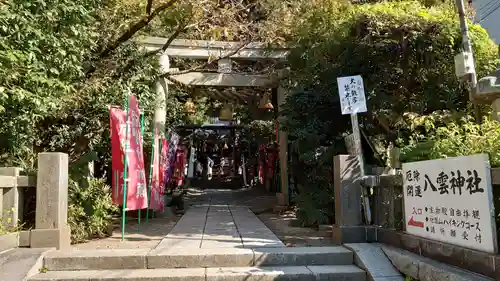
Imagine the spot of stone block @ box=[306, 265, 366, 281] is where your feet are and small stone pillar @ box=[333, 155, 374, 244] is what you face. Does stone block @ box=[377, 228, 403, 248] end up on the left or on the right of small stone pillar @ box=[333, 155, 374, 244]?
right

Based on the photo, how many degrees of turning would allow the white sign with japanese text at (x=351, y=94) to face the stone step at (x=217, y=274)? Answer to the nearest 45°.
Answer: approximately 45° to its right

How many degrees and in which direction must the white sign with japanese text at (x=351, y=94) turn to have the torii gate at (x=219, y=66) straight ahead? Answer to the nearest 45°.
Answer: approximately 135° to its right

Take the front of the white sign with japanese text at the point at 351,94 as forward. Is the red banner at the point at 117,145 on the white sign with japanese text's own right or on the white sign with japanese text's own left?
on the white sign with japanese text's own right

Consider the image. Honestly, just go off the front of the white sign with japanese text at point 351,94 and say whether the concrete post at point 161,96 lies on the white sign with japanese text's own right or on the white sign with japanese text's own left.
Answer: on the white sign with japanese text's own right

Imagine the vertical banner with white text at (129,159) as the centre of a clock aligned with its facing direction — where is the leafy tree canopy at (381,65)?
The leafy tree canopy is roughly at 9 o'clock from the vertical banner with white text.

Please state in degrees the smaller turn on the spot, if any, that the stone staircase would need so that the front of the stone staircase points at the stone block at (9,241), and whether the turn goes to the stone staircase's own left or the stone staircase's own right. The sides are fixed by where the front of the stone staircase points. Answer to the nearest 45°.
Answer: approximately 90° to the stone staircase's own right

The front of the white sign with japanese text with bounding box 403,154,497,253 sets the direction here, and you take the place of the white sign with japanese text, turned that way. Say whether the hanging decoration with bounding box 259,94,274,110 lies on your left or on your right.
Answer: on your right

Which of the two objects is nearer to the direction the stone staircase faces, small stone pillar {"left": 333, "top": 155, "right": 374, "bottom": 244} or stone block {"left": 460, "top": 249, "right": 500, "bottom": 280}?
the stone block

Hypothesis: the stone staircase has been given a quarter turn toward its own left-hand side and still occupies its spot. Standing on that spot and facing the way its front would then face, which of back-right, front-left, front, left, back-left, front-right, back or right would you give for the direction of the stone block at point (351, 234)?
front

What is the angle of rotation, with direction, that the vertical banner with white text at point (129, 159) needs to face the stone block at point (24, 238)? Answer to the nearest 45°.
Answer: approximately 45° to its right

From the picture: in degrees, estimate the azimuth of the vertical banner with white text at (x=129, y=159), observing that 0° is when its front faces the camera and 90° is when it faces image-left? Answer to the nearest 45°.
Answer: approximately 0°
